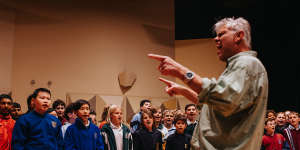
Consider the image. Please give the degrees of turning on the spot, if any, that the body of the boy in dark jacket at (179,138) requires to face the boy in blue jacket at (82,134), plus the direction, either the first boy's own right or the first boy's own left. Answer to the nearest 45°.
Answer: approximately 45° to the first boy's own right

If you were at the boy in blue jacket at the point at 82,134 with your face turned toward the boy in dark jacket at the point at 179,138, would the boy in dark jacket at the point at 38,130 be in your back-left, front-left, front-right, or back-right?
back-right

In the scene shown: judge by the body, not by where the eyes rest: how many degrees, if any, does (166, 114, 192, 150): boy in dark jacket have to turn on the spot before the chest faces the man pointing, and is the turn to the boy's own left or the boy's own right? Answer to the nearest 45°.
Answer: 0° — they already face them

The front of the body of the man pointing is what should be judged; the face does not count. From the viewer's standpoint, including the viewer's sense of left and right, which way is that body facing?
facing to the left of the viewer

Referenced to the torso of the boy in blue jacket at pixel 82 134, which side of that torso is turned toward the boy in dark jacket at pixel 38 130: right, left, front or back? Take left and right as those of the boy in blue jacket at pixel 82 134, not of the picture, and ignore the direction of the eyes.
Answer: right
